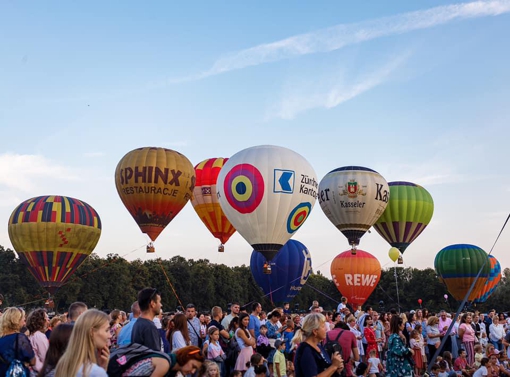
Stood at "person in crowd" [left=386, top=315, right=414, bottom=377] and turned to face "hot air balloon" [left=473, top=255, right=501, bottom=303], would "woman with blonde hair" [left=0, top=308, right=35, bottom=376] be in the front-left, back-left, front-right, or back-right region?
back-left

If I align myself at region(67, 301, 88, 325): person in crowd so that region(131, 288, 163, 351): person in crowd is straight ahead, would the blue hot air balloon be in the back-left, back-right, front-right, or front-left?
back-left

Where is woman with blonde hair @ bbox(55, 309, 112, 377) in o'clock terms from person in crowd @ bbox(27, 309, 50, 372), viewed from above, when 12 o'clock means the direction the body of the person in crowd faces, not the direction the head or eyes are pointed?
The woman with blonde hair is roughly at 3 o'clock from the person in crowd.

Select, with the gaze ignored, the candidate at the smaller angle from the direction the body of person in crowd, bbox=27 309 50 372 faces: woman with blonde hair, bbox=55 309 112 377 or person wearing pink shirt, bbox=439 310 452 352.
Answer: the person wearing pink shirt

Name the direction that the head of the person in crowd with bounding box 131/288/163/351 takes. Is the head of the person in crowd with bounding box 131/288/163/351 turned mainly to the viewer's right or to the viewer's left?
to the viewer's right
